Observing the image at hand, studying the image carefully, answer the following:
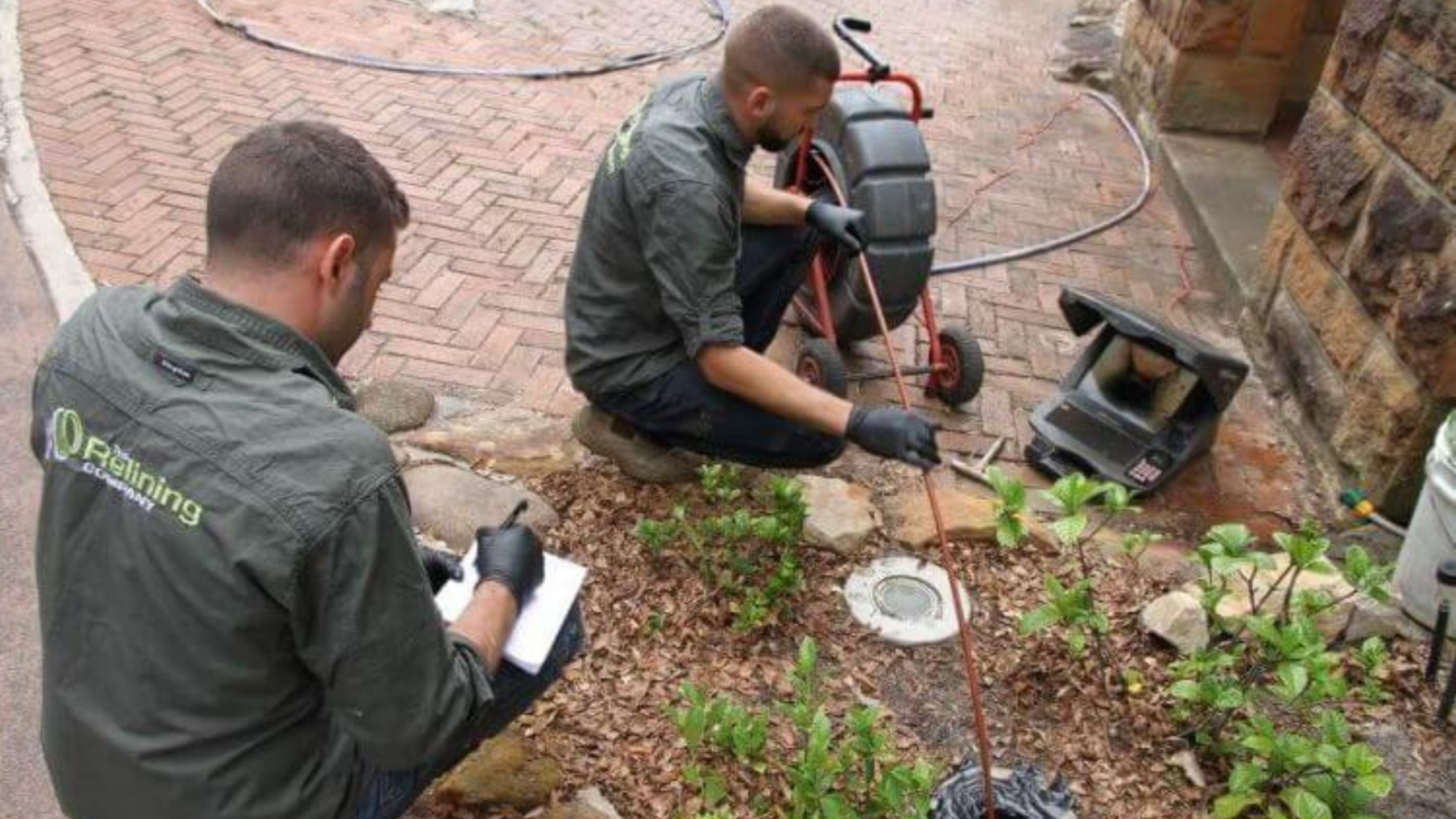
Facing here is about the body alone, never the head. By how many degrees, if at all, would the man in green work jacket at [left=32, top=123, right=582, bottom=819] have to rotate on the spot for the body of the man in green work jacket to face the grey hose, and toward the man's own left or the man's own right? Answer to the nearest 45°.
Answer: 0° — they already face it

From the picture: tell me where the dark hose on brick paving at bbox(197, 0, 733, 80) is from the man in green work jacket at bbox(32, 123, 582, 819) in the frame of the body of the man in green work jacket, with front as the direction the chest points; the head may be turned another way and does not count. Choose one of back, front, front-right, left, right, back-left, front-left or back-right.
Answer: front-left

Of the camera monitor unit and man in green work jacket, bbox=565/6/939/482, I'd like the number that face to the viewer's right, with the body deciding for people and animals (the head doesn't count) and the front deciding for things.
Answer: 1

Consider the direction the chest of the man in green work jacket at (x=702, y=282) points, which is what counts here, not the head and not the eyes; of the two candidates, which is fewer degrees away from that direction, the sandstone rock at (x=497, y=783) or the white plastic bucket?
the white plastic bucket

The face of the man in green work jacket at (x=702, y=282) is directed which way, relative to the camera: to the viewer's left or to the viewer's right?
to the viewer's right

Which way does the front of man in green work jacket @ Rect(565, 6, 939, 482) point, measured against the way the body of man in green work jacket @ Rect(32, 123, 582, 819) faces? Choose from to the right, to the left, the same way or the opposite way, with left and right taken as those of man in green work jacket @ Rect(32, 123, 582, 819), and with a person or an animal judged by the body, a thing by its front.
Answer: to the right

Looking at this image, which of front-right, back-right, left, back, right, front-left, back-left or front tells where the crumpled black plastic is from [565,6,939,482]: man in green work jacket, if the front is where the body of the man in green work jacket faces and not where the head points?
front-right

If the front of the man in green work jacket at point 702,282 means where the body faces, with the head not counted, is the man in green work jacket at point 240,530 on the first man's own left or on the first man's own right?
on the first man's own right

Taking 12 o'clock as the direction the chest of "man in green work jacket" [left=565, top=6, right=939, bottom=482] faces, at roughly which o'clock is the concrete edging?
The concrete edging is roughly at 7 o'clock from the man in green work jacket.

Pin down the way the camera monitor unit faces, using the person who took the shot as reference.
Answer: facing the viewer and to the left of the viewer

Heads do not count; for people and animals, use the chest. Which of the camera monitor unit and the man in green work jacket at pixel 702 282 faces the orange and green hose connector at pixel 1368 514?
the man in green work jacket

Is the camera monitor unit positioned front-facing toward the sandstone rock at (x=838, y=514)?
yes

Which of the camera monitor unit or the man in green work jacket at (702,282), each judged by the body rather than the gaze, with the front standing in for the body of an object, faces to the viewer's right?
the man in green work jacket

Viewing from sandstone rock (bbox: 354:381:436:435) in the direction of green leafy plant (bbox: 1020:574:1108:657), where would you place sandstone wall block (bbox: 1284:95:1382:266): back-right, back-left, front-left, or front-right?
front-left

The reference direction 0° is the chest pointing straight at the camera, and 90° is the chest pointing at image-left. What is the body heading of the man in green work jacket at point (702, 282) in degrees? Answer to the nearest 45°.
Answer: approximately 270°

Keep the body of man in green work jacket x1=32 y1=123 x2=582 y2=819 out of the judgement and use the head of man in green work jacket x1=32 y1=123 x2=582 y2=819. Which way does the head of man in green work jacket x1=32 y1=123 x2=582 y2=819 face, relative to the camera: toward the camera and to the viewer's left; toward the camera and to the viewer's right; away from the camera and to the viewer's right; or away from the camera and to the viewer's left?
away from the camera and to the viewer's right
